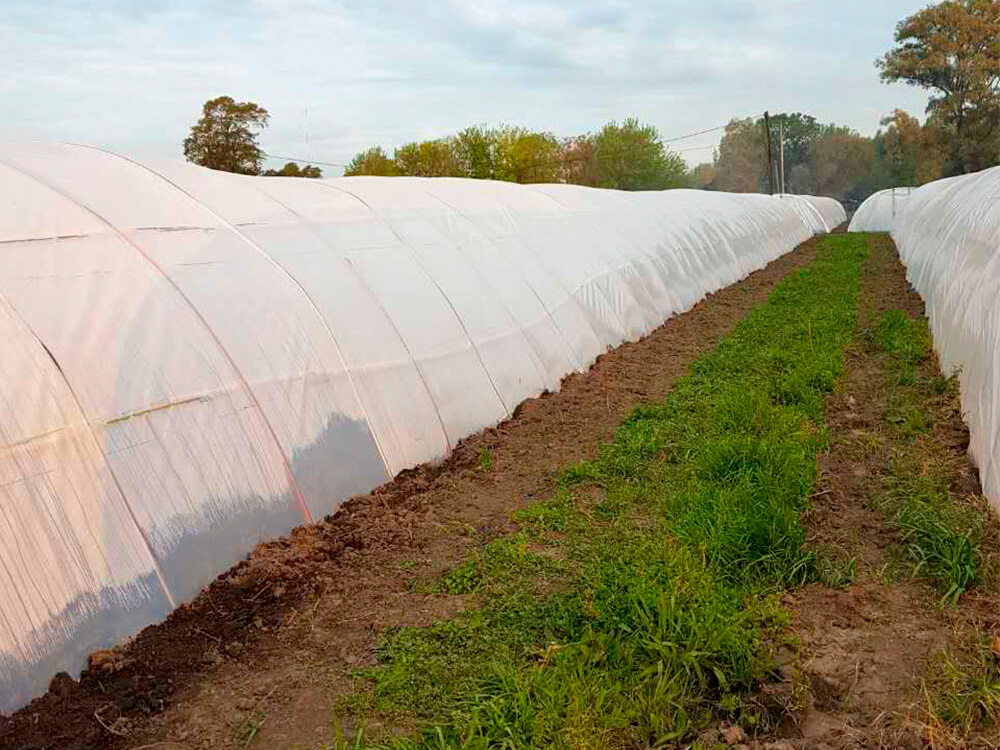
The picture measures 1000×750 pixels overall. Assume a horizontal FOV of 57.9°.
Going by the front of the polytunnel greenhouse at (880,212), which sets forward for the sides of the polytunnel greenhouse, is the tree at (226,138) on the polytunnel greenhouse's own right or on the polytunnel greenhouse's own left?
on the polytunnel greenhouse's own right

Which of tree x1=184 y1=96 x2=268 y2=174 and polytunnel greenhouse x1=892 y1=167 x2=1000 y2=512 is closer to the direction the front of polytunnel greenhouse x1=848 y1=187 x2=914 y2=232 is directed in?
the polytunnel greenhouse

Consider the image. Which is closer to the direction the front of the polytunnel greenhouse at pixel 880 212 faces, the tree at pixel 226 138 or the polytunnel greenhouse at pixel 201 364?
the polytunnel greenhouse

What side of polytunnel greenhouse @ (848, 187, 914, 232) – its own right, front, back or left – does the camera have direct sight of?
front

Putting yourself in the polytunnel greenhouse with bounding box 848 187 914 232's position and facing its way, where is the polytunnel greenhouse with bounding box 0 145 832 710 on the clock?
the polytunnel greenhouse with bounding box 0 145 832 710 is roughly at 12 o'clock from the polytunnel greenhouse with bounding box 848 187 914 232.
